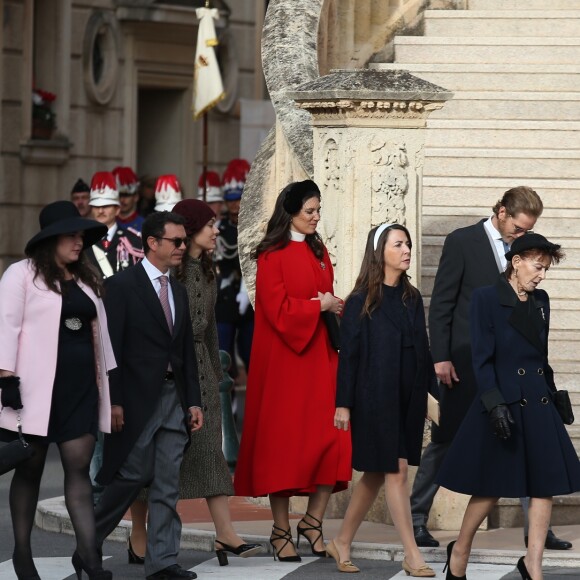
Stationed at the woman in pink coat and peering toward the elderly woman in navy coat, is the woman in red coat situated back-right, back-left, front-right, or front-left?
front-left

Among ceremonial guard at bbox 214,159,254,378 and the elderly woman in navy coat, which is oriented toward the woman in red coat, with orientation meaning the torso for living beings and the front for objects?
the ceremonial guard

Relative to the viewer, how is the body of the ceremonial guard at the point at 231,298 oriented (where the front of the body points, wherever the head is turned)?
toward the camera

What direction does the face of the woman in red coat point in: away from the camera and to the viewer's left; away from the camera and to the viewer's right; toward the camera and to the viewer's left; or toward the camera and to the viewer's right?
toward the camera and to the viewer's right

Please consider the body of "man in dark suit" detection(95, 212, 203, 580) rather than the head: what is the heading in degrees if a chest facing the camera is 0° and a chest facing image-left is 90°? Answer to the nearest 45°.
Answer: approximately 315°

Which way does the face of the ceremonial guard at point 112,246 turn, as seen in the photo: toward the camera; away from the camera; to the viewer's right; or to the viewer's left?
toward the camera

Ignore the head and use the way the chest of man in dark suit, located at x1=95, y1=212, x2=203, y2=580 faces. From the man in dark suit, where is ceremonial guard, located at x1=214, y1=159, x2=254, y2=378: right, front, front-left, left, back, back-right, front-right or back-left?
back-left

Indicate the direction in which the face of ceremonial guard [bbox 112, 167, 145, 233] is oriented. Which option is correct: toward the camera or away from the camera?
toward the camera

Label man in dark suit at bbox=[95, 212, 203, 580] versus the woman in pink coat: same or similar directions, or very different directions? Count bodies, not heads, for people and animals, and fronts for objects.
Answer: same or similar directions

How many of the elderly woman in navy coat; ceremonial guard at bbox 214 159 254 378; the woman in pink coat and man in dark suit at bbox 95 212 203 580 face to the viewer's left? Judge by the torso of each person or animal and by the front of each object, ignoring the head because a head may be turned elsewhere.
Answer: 0

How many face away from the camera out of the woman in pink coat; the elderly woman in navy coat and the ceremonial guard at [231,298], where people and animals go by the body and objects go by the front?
0

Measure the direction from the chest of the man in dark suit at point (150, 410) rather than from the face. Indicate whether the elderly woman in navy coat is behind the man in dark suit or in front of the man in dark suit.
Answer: in front

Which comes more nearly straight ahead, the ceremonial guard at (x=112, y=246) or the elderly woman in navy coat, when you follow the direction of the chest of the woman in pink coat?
the elderly woman in navy coat

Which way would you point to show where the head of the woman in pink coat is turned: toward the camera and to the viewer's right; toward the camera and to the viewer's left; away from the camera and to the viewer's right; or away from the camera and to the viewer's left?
toward the camera and to the viewer's right
